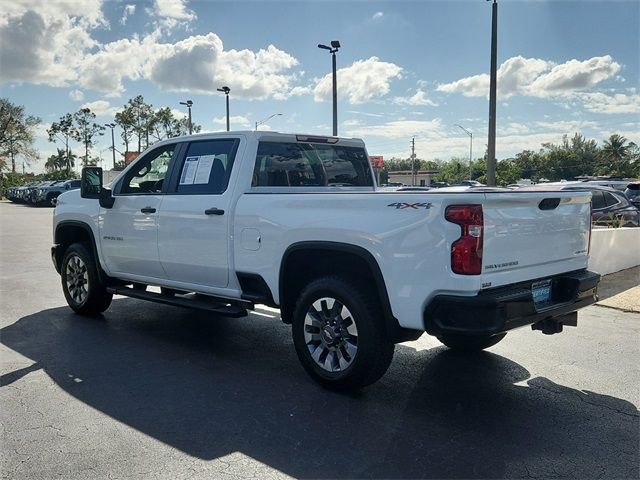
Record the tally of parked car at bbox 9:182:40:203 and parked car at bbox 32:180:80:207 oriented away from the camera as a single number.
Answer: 0

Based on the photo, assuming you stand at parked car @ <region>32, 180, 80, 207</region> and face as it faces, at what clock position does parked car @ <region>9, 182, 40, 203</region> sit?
parked car @ <region>9, 182, 40, 203</region> is roughly at 4 o'clock from parked car @ <region>32, 180, 80, 207</region>.

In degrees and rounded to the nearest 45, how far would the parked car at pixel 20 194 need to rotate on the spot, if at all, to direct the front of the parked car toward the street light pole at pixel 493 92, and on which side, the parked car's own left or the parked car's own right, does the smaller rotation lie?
approximately 45° to the parked car's own left

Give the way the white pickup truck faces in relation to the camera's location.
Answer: facing away from the viewer and to the left of the viewer

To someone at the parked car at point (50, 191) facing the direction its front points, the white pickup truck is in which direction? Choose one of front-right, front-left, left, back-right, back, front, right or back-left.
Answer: front-left

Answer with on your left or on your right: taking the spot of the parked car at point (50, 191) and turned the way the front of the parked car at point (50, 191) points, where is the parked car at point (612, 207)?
on your left

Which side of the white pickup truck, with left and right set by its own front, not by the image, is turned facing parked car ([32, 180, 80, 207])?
front

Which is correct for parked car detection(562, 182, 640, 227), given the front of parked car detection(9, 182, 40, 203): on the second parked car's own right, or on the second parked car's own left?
on the second parked car's own left
